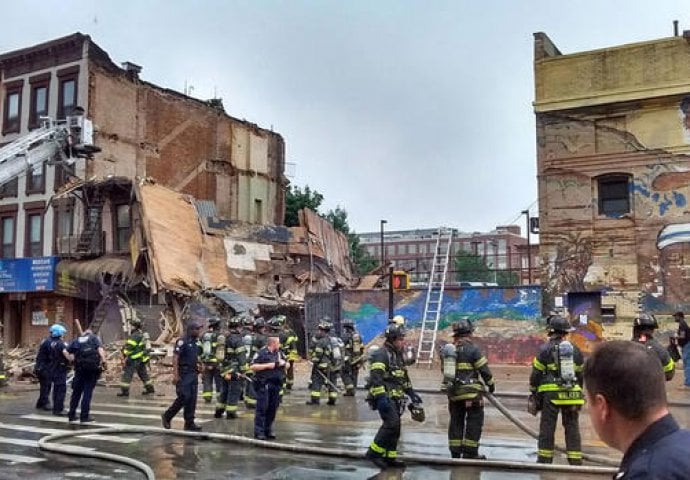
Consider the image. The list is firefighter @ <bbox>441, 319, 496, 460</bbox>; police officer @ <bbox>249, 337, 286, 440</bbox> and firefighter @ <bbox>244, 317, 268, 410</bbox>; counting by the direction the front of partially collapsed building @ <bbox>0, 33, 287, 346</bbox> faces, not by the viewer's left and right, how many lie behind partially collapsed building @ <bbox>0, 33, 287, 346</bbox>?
0

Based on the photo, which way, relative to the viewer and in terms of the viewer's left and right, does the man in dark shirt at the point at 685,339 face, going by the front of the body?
facing to the left of the viewer

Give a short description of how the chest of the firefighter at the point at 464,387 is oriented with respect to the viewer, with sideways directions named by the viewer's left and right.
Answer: facing away from the viewer and to the right of the viewer

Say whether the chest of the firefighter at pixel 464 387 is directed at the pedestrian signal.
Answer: no

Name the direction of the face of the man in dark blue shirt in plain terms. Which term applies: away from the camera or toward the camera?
away from the camera

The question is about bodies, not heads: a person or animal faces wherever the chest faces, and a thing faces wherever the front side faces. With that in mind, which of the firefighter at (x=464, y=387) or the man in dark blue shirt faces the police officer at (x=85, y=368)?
the man in dark blue shirt

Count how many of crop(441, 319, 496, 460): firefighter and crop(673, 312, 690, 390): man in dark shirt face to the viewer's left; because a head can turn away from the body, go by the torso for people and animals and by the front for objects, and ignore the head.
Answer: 1

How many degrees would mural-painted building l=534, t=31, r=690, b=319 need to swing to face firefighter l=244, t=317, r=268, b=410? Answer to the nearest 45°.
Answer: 0° — it already faces them

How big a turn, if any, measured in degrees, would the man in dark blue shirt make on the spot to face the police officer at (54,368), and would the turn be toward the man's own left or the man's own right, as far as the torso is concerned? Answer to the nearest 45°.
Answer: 0° — they already face them

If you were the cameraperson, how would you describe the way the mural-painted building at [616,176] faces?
facing the viewer and to the left of the viewer

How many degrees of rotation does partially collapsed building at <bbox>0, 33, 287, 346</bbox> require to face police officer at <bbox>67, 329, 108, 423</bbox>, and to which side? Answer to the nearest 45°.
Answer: approximately 45° to its left

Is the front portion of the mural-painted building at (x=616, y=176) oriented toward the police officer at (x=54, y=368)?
yes

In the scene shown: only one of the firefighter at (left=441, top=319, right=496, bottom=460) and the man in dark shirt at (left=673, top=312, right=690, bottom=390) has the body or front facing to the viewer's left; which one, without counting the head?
the man in dark shirt

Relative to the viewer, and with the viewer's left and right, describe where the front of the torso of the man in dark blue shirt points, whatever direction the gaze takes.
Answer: facing away from the viewer and to the left of the viewer

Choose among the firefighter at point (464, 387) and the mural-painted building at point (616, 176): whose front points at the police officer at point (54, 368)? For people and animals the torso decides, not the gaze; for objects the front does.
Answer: the mural-painted building

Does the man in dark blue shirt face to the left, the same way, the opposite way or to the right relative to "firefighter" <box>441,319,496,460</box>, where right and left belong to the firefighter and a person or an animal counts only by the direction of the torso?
to the left

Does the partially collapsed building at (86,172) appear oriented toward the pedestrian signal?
no
